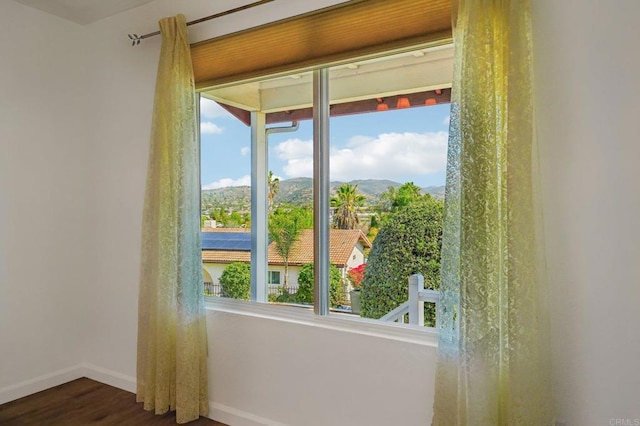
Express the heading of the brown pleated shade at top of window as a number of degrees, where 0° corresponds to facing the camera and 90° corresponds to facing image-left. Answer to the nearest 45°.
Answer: approximately 45°
